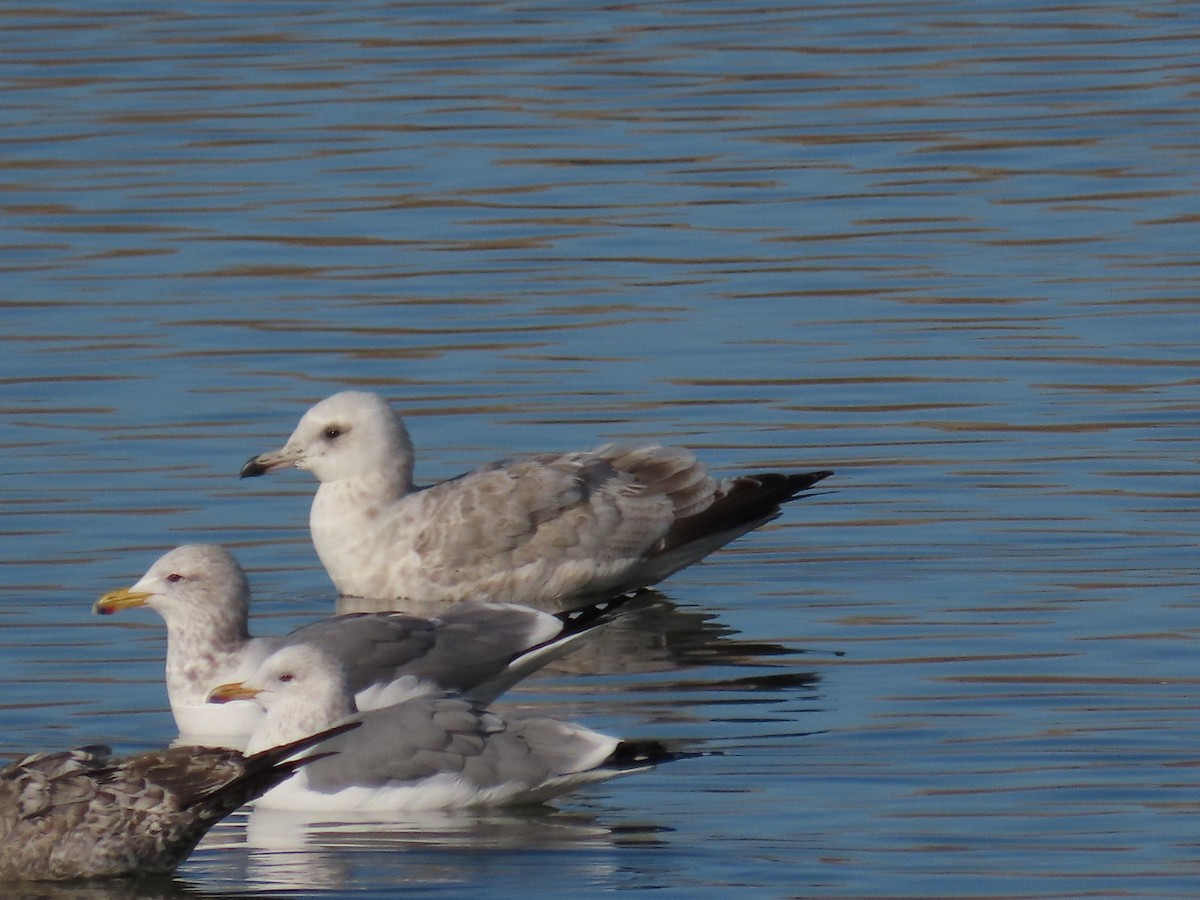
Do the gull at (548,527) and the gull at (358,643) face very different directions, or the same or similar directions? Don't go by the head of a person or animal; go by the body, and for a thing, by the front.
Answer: same or similar directions

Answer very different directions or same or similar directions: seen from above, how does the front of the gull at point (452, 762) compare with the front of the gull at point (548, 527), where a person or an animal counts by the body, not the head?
same or similar directions

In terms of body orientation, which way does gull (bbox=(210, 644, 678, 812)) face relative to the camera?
to the viewer's left

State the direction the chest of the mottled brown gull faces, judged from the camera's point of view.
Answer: to the viewer's left

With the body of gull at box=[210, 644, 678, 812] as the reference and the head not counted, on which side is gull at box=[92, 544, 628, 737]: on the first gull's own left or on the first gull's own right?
on the first gull's own right

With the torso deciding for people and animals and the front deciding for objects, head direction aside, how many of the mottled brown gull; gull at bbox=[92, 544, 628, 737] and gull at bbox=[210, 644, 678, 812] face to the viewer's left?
3

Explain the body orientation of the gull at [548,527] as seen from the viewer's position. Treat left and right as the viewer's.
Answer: facing to the left of the viewer

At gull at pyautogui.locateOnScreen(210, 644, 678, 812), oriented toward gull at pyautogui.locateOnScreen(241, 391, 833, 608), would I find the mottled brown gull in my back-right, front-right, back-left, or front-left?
back-left

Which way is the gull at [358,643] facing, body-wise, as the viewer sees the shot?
to the viewer's left

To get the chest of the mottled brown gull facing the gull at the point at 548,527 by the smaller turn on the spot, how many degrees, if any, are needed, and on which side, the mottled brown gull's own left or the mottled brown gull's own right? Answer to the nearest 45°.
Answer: approximately 135° to the mottled brown gull's own right

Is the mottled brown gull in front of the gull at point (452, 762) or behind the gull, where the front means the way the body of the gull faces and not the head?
in front

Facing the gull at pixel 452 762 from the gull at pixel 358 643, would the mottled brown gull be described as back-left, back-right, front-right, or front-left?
front-right

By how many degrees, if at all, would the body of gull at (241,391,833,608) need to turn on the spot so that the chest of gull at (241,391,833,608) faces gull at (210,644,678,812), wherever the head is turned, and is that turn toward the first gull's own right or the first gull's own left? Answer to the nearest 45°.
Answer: approximately 90° to the first gull's own left

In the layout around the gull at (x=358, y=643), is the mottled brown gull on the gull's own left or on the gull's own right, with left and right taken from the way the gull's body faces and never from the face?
on the gull's own left

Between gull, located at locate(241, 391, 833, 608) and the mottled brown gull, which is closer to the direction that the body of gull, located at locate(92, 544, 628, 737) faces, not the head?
the mottled brown gull
